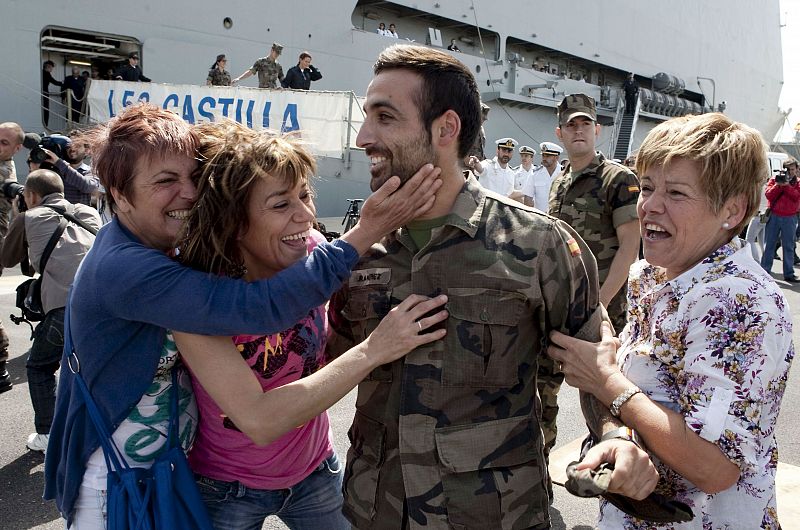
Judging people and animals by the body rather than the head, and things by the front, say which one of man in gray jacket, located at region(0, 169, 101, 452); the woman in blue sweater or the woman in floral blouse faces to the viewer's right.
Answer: the woman in blue sweater

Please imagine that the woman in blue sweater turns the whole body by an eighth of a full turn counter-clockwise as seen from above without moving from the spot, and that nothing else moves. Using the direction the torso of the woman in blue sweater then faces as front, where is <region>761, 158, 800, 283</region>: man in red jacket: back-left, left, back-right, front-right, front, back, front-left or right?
front

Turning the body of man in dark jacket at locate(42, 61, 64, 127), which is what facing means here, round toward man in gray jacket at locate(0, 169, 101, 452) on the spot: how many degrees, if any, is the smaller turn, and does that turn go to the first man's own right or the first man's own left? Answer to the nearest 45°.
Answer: approximately 90° to the first man's own right

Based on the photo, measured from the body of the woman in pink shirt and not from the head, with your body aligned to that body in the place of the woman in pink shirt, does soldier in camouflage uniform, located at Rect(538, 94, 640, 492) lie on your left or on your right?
on your left

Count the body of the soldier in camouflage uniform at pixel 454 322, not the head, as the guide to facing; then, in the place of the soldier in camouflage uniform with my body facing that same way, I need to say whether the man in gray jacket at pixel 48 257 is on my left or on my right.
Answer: on my right

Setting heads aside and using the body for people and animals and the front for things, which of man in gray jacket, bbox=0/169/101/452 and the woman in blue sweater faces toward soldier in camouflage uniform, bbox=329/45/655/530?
the woman in blue sweater

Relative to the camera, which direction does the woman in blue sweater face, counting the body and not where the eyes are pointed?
to the viewer's right

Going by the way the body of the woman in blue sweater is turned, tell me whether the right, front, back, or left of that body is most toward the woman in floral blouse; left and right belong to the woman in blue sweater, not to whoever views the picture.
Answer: front

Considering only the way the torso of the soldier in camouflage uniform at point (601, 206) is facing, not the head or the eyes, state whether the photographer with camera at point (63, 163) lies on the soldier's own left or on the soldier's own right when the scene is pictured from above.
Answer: on the soldier's own right

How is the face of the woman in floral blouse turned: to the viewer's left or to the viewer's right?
to the viewer's left

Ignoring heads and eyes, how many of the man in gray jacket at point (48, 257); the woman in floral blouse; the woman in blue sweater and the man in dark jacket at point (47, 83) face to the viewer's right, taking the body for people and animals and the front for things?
2

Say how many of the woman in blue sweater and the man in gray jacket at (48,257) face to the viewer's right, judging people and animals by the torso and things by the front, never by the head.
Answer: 1
